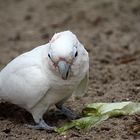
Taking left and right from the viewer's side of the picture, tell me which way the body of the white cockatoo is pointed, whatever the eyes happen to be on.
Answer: facing the viewer and to the right of the viewer
